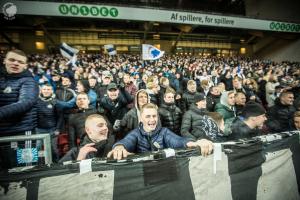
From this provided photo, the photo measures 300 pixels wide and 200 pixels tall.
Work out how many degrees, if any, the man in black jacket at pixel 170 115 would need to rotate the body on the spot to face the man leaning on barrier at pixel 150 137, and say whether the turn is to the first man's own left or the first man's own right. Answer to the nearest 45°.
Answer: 0° — they already face them

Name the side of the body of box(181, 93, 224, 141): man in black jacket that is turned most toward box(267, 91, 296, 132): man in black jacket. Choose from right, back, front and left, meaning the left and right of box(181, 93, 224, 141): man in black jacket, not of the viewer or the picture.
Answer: left

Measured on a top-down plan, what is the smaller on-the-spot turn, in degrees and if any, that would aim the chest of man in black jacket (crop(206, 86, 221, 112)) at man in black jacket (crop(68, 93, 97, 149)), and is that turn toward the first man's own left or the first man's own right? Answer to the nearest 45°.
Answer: approximately 90° to the first man's own right

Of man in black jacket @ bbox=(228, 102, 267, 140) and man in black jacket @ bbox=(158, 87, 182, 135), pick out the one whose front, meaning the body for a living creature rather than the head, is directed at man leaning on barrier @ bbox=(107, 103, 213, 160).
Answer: man in black jacket @ bbox=(158, 87, 182, 135)

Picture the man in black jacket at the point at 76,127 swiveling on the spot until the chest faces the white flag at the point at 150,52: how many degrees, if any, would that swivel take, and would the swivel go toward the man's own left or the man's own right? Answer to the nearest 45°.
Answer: approximately 135° to the man's own left

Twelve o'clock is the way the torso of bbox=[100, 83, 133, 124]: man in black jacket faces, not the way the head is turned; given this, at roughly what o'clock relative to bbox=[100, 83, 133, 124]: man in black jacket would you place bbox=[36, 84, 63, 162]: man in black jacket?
bbox=[36, 84, 63, 162]: man in black jacket is roughly at 2 o'clock from bbox=[100, 83, 133, 124]: man in black jacket.

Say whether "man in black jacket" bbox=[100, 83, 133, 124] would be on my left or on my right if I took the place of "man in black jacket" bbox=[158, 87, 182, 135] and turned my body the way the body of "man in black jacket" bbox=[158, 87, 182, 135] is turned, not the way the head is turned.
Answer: on my right

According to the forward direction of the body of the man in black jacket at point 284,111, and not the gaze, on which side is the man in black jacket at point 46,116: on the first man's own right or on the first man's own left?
on the first man's own right

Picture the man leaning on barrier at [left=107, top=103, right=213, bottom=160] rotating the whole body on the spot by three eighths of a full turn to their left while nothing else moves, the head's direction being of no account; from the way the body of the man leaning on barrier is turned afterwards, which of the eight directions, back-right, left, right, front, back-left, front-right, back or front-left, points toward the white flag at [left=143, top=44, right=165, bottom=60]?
front-left
